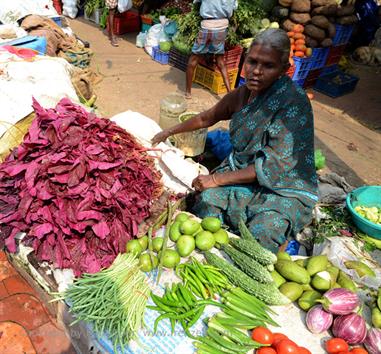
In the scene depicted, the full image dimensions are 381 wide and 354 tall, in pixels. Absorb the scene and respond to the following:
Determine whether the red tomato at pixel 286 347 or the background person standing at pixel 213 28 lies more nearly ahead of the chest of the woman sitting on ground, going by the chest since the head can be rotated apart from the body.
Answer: the red tomato

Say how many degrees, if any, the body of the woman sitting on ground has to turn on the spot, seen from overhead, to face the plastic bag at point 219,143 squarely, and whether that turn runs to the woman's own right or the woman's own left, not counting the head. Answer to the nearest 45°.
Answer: approximately 135° to the woman's own right

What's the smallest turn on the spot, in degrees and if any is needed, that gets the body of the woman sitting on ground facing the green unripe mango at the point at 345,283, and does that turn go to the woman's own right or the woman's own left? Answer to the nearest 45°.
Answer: approximately 90° to the woman's own left

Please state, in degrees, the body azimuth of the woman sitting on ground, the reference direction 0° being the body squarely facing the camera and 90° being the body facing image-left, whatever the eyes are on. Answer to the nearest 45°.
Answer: approximately 45°

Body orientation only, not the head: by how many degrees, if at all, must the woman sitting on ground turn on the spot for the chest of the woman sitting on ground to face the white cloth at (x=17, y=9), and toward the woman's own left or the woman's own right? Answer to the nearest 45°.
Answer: approximately 90° to the woman's own right

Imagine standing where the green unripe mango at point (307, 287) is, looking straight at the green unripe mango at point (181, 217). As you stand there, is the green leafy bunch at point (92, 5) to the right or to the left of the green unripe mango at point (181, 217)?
right

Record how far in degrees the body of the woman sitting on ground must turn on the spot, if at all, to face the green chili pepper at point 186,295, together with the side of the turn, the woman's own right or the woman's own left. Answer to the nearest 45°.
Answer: approximately 45° to the woman's own left

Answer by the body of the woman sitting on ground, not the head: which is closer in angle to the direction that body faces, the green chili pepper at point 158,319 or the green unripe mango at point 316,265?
the green chili pepper

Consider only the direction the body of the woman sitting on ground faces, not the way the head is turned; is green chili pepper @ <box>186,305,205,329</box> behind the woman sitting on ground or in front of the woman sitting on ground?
in front

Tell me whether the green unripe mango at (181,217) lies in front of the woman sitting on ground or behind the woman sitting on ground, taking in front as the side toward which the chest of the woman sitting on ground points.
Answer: in front

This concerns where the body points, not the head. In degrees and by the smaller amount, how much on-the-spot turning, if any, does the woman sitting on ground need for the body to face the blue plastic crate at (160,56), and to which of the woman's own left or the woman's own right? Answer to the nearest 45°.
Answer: approximately 90° to the woman's own right

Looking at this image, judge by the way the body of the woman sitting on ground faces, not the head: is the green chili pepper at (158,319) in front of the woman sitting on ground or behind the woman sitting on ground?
in front

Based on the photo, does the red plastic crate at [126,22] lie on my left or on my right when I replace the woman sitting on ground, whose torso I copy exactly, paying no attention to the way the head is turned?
on my right

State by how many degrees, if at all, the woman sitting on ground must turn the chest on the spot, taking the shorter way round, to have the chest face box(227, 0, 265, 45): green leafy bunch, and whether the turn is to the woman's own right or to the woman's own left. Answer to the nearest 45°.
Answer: approximately 135° to the woman's own right

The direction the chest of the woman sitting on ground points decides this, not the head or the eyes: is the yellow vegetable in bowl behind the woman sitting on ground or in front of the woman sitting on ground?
behind

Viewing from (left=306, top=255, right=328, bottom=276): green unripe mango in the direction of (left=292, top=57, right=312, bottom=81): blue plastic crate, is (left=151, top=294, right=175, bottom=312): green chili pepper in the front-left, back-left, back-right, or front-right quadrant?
back-left

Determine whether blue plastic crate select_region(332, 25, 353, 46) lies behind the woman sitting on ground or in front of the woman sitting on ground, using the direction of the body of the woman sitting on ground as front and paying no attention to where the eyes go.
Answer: behind

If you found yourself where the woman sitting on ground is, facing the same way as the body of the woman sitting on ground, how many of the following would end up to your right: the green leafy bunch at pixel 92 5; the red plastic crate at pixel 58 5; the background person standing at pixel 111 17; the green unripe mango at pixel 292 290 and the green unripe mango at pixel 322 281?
3
